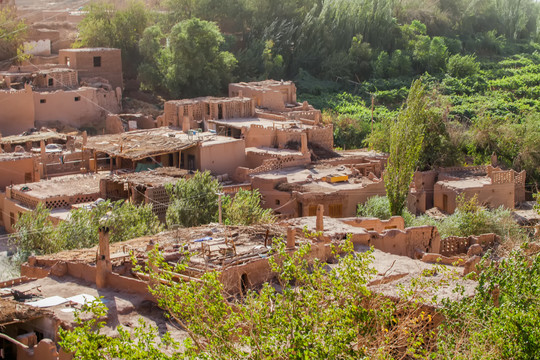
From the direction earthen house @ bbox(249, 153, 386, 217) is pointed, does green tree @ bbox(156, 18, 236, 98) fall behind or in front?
behind

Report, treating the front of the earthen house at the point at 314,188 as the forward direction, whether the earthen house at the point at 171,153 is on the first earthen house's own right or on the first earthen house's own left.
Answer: on the first earthen house's own right

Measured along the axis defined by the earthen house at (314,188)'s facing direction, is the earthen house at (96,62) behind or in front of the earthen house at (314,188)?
behind

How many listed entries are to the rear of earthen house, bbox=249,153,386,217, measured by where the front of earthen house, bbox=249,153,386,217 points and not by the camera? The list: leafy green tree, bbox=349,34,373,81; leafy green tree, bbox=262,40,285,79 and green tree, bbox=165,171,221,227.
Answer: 2

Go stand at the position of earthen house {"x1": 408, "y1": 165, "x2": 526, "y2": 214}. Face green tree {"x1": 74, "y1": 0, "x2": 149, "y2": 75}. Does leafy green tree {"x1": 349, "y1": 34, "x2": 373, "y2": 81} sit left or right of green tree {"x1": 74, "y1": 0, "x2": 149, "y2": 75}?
right

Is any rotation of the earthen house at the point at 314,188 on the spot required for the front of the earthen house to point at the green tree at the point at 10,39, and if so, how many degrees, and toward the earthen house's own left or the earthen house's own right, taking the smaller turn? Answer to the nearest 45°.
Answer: approximately 135° to the earthen house's own right

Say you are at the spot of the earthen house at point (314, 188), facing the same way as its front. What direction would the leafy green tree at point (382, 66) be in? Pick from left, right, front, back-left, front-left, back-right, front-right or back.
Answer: back

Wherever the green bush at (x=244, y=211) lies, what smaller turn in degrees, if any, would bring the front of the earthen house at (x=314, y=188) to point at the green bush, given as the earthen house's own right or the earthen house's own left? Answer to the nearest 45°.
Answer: approximately 45° to the earthen house's own right

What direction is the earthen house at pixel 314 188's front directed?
toward the camera

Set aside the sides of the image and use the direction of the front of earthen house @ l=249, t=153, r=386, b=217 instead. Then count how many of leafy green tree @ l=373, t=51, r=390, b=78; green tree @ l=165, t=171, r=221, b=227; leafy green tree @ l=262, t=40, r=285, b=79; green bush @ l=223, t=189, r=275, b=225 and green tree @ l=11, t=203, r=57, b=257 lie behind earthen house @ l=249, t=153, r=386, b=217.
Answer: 2

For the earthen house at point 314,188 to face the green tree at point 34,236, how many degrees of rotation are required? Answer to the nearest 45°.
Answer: approximately 45° to its right

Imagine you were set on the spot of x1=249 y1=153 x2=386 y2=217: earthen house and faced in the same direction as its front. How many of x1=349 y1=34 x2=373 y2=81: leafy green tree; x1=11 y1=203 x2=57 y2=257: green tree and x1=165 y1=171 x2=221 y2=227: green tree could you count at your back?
1

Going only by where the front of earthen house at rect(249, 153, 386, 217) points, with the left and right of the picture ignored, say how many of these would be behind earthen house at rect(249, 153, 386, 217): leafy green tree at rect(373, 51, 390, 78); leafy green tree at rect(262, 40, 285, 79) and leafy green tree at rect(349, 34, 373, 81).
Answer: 3

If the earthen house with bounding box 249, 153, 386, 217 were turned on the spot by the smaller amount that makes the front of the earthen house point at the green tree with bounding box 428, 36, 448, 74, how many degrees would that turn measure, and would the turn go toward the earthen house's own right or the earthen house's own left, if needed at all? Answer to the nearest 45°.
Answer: approximately 180°

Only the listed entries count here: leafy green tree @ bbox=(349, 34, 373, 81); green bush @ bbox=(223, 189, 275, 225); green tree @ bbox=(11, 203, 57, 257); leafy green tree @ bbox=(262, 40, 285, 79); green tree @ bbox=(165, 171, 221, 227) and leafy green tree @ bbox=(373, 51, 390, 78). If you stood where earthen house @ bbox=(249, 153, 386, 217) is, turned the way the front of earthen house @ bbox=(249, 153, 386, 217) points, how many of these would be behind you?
3
